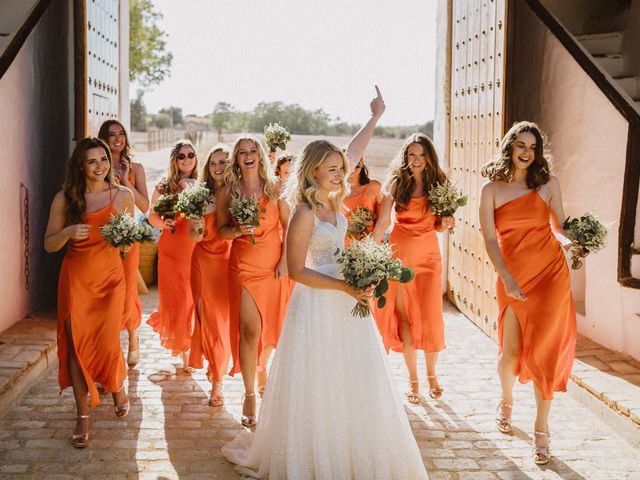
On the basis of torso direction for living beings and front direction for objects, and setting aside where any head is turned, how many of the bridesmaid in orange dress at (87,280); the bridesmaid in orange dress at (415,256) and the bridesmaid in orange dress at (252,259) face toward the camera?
3

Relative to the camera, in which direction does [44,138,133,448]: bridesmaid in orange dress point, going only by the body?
toward the camera

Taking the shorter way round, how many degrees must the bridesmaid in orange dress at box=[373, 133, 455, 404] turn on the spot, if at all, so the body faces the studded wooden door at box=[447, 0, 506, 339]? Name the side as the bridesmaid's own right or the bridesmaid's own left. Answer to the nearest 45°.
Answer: approximately 180°

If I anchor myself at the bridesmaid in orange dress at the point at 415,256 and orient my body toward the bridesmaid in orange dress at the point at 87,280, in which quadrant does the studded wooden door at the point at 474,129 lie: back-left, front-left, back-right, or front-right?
back-right

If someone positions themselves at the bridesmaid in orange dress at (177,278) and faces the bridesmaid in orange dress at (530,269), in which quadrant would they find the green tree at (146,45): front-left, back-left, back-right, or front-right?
back-left

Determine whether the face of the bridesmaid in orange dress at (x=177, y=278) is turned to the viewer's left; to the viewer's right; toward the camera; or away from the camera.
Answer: toward the camera

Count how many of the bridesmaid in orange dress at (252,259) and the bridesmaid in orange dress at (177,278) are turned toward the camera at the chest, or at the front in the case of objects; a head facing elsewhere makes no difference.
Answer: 2

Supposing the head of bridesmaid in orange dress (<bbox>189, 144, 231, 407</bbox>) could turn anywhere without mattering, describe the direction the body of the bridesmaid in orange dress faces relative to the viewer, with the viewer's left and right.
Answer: facing the viewer

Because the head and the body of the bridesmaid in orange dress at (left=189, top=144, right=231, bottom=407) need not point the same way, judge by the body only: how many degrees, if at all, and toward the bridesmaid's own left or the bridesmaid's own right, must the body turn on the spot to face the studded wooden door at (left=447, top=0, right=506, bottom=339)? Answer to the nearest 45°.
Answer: approximately 135° to the bridesmaid's own left

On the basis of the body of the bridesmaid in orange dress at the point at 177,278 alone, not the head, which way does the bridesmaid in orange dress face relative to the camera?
toward the camera

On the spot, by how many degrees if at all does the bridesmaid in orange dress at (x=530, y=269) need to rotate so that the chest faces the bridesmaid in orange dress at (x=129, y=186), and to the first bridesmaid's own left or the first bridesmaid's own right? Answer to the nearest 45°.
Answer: approximately 90° to the first bridesmaid's own right

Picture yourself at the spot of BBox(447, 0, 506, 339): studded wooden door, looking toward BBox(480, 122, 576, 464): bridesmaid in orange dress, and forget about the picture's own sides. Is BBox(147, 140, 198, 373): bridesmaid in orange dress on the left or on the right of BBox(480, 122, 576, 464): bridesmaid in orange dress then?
right

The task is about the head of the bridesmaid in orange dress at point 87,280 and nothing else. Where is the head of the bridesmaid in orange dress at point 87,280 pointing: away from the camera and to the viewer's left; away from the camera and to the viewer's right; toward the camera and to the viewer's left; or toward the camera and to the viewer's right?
toward the camera and to the viewer's right

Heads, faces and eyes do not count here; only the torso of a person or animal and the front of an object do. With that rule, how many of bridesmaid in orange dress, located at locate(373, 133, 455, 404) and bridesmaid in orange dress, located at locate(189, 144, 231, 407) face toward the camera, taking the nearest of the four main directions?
2

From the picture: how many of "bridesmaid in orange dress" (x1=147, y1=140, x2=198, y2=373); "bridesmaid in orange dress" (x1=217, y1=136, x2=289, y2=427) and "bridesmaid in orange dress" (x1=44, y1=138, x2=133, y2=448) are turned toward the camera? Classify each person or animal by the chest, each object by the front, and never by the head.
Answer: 3

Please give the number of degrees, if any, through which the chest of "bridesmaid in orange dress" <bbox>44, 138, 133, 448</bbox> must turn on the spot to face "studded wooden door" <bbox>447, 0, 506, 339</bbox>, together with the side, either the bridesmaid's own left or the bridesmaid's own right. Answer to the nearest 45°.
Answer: approximately 135° to the bridesmaid's own left

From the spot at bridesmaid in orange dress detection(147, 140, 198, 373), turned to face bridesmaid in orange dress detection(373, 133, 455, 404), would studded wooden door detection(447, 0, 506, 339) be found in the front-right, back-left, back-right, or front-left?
front-left
